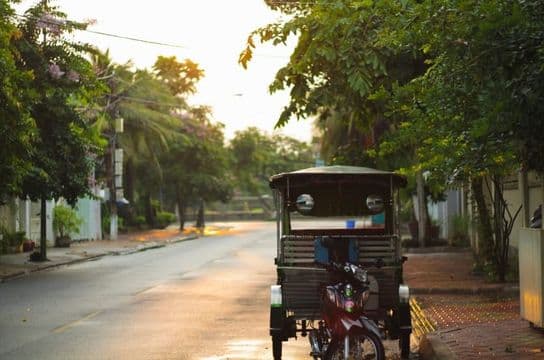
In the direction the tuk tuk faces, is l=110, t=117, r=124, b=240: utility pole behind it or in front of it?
behind

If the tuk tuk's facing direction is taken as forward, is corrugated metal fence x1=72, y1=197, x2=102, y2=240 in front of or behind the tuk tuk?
behind

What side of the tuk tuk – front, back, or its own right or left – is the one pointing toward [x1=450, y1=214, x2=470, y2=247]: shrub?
back

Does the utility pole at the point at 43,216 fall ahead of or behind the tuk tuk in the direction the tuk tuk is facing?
behind

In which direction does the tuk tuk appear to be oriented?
toward the camera

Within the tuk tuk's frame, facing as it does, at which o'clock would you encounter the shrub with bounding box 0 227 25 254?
The shrub is roughly at 5 o'clock from the tuk tuk.

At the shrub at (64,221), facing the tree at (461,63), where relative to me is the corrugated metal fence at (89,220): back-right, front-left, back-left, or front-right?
back-left

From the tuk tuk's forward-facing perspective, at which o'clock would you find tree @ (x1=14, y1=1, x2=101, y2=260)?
The tree is roughly at 5 o'clock from the tuk tuk.

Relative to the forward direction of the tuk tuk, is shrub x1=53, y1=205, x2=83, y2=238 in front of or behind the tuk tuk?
behind

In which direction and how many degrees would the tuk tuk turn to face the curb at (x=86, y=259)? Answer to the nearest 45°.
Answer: approximately 135° to its right
